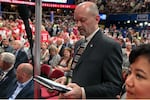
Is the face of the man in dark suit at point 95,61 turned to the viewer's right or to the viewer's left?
to the viewer's left

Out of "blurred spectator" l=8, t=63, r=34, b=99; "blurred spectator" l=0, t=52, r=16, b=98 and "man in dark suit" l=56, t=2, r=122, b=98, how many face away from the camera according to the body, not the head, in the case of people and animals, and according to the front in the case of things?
0

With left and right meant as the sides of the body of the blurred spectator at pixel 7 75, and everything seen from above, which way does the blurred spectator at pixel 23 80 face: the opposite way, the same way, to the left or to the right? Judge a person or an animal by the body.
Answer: the same way

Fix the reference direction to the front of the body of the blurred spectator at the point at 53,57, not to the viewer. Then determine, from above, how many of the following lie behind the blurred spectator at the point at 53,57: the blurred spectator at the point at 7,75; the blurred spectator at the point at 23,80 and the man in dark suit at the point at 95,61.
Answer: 0

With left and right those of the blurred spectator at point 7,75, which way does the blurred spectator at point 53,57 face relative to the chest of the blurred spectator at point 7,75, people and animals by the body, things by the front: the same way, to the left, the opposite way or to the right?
the same way

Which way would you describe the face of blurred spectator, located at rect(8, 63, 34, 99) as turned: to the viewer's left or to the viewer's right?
to the viewer's left

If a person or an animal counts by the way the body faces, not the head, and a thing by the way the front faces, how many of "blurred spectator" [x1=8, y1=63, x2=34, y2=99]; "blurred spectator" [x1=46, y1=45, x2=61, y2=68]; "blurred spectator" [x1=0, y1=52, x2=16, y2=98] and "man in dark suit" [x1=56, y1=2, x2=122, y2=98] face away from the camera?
0

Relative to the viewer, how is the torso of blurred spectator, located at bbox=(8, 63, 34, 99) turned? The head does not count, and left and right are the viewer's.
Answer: facing the viewer and to the left of the viewer

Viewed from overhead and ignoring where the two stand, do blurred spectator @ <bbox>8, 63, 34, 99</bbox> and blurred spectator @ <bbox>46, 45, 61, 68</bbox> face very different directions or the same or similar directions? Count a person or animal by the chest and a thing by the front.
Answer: same or similar directions

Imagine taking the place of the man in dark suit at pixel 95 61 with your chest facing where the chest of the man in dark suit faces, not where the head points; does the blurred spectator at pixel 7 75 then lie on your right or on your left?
on your right

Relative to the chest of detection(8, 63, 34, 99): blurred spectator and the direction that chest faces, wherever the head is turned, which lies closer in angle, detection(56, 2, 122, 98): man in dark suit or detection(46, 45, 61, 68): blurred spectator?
the man in dark suit

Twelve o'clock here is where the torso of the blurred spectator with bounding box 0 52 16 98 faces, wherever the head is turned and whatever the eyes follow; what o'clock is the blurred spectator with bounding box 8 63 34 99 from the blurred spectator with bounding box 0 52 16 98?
the blurred spectator with bounding box 8 63 34 99 is roughly at 10 o'clock from the blurred spectator with bounding box 0 52 16 98.

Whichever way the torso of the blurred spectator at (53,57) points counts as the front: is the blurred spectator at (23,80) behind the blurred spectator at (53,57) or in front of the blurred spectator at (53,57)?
in front
